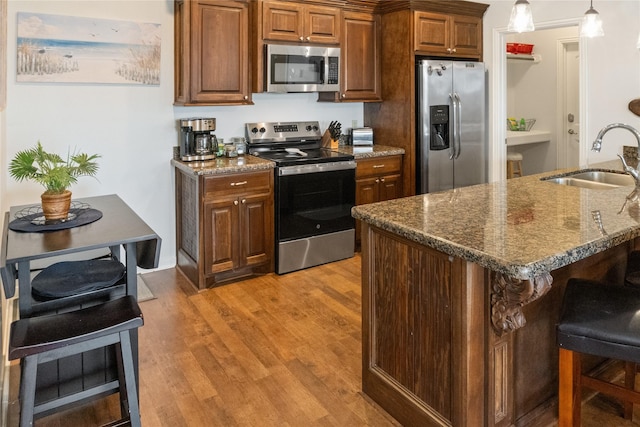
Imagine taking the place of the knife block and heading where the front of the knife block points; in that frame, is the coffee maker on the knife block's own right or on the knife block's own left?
on the knife block's own right

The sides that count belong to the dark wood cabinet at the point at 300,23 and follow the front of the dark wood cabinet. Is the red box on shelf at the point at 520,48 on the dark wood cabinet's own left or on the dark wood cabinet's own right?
on the dark wood cabinet's own left

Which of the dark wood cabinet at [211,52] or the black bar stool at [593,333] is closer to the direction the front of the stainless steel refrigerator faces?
the black bar stool

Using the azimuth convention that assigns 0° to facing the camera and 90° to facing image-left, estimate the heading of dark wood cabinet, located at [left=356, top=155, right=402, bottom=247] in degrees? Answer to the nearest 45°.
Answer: approximately 315°
